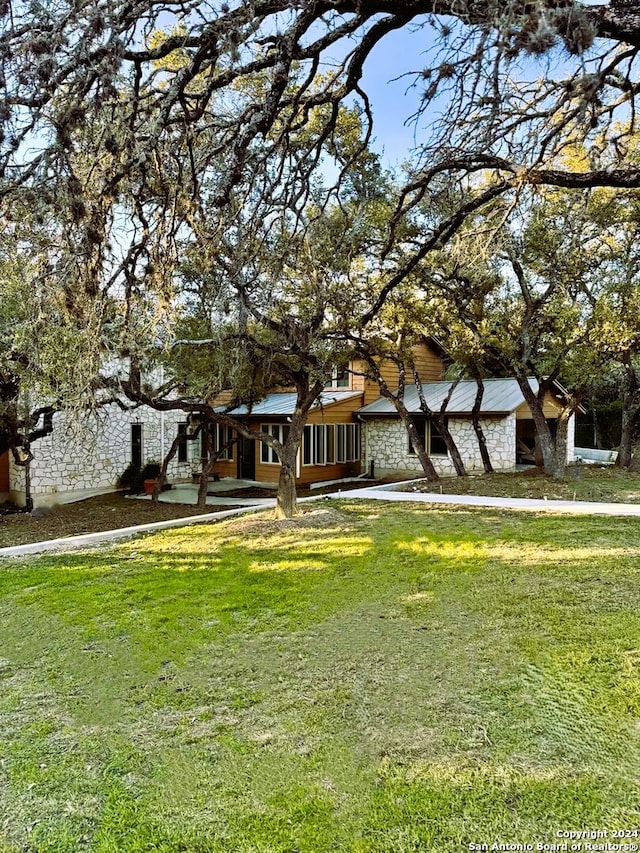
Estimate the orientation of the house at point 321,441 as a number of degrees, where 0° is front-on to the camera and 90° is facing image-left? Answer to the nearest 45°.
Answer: approximately 0°
